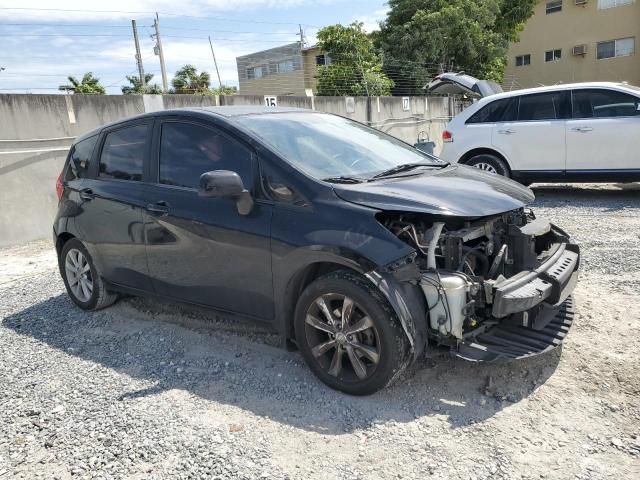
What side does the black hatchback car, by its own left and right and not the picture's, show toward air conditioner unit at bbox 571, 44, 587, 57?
left

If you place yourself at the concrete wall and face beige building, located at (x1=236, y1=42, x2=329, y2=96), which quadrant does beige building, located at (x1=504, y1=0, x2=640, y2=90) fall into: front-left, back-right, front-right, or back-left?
front-right

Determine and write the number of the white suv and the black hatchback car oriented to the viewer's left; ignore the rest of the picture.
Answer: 0

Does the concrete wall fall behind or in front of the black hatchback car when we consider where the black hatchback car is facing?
behind

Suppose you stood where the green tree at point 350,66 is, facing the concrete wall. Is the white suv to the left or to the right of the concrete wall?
left

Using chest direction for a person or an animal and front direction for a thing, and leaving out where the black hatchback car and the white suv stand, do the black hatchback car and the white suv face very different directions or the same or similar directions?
same or similar directions

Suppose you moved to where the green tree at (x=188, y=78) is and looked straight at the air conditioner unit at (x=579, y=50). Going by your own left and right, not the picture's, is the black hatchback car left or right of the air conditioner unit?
right

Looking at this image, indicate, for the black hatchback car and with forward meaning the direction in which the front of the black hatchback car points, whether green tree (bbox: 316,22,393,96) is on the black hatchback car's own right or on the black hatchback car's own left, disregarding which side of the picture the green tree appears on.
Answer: on the black hatchback car's own left

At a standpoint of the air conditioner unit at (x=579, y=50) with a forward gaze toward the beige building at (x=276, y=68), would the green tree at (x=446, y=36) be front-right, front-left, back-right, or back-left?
front-left

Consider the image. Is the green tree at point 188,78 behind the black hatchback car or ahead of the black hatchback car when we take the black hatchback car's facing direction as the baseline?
behind

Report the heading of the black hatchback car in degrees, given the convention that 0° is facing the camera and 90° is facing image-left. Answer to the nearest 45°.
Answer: approximately 315°

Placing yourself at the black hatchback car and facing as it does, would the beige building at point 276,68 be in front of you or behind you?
behind

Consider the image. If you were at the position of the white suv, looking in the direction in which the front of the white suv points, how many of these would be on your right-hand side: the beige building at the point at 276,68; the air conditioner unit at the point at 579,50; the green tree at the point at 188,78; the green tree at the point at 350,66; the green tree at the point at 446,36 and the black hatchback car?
1

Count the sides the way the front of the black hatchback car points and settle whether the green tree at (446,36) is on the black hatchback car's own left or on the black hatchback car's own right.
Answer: on the black hatchback car's own left

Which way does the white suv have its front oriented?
to the viewer's right

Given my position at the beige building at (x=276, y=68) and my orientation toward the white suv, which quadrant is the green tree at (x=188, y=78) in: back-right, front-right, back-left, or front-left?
back-right

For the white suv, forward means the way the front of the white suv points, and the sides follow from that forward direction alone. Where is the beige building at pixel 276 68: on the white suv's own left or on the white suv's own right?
on the white suv's own left

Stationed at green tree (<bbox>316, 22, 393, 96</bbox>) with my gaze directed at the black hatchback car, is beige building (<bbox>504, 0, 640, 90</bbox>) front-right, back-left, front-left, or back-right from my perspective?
back-left
